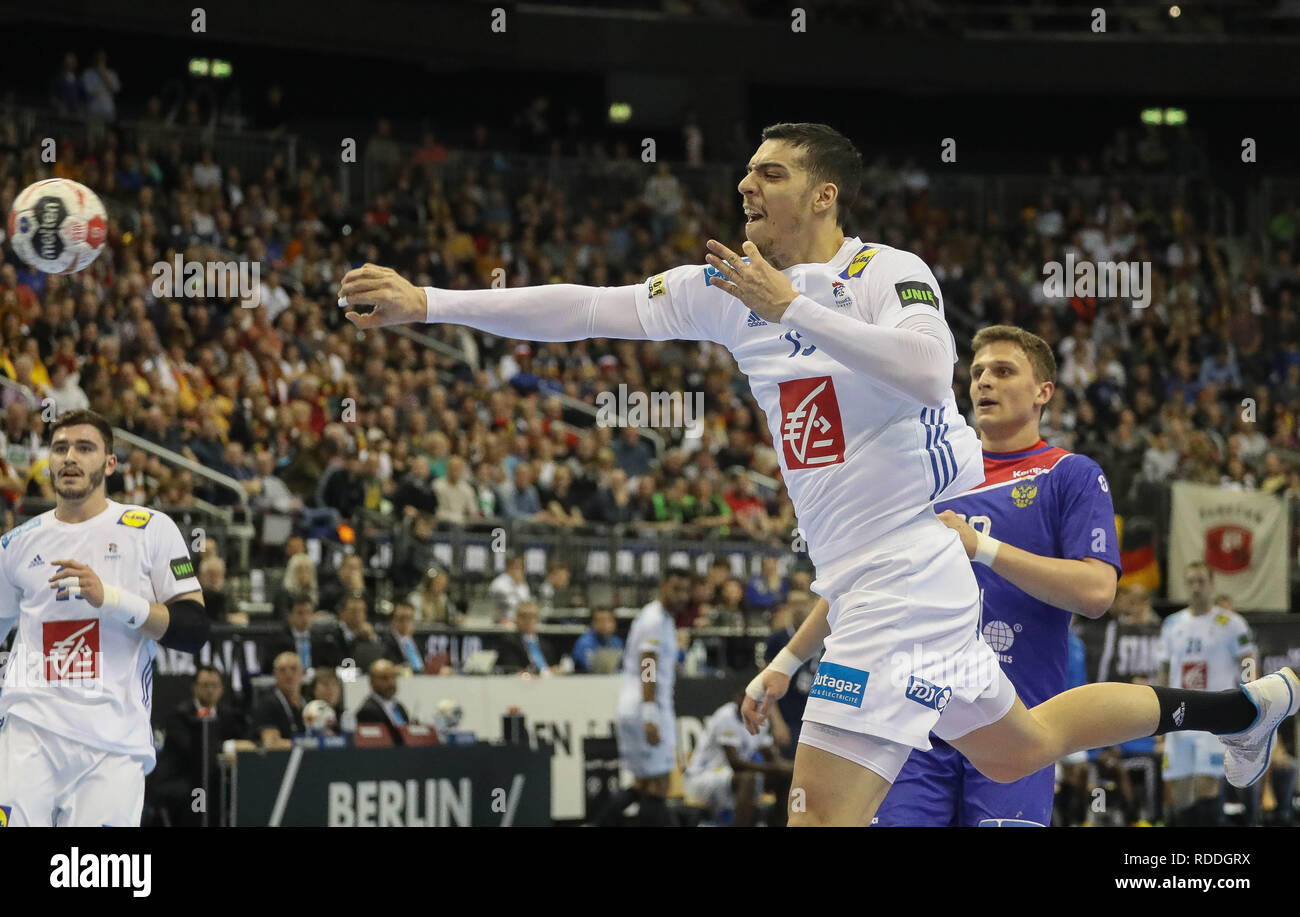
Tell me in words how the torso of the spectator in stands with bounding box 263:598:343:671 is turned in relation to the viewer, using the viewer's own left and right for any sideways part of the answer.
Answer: facing the viewer

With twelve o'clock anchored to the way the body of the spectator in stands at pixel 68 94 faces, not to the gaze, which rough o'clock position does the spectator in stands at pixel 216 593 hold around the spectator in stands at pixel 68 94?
the spectator in stands at pixel 216 593 is roughly at 12 o'clock from the spectator in stands at pixel 68 94.

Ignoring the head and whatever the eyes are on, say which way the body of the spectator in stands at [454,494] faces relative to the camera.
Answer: toward the camera

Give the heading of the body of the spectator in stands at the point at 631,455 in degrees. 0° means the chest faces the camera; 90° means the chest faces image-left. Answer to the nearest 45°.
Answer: approximately 0°

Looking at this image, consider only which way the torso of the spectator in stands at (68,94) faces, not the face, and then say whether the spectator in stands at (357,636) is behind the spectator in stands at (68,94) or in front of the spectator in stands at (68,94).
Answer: in front

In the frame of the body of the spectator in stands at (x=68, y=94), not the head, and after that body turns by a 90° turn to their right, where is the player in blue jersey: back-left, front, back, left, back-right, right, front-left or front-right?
left

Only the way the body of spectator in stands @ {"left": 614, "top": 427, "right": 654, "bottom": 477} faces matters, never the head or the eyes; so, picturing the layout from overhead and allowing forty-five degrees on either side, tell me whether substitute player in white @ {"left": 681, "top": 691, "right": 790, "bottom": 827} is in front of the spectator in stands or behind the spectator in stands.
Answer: in front

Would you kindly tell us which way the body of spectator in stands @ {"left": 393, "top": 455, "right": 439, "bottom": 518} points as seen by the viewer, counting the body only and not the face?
toward the camera
